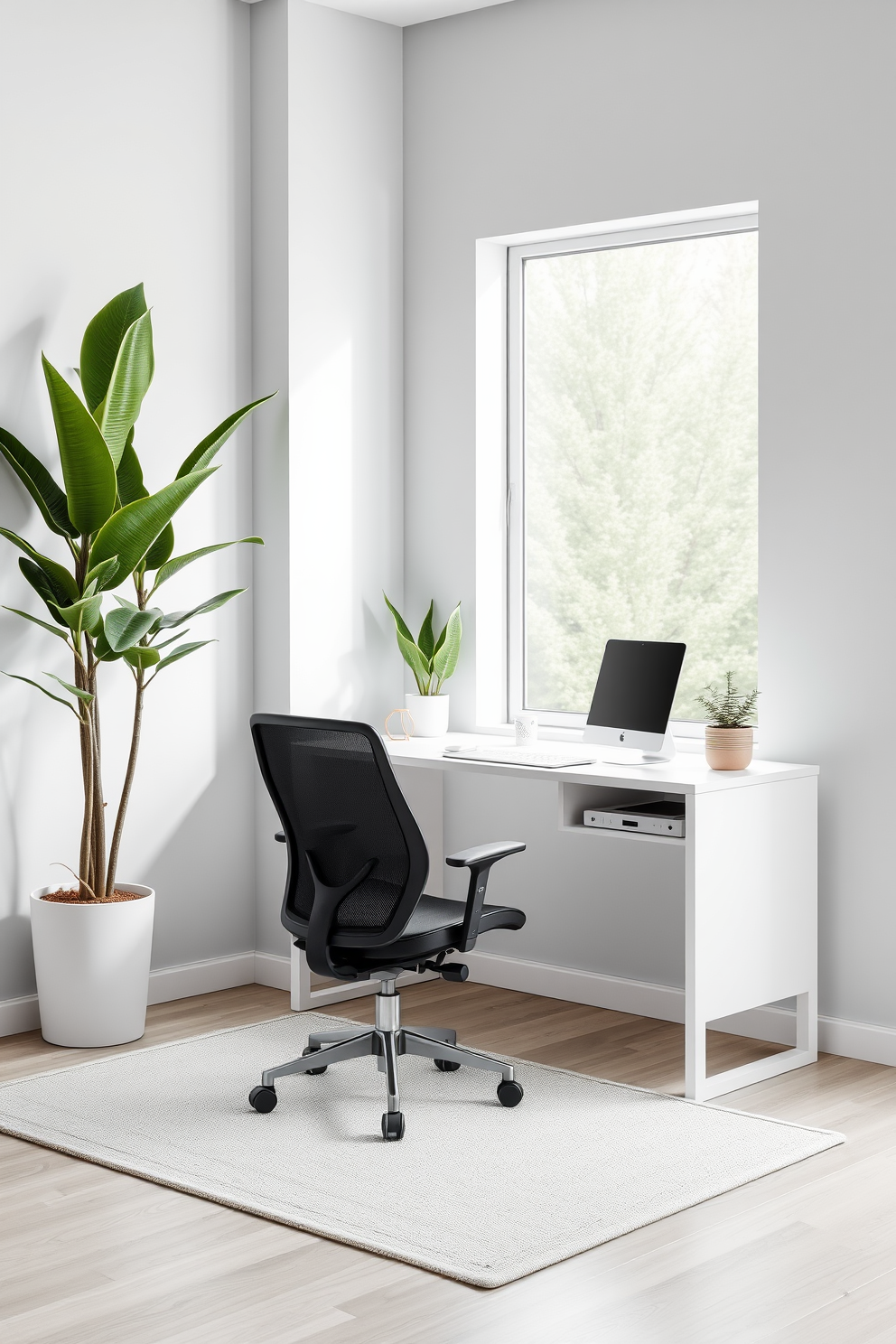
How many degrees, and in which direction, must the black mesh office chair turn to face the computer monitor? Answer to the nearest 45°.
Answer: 0° — it already faces it

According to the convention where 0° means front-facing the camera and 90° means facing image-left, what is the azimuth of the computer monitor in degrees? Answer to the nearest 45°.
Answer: approximately 45°

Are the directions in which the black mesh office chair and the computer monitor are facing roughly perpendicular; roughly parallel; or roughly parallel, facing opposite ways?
roughly parallel, facing opposite ways

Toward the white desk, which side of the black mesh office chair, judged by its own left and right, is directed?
front

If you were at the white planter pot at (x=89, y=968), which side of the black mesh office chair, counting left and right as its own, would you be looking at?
left

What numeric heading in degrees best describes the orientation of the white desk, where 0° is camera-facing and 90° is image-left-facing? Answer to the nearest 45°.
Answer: approximately 45°

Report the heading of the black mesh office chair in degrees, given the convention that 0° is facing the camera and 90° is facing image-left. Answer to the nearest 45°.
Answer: approximately 225°

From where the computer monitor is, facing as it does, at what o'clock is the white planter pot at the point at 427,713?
The white planter pot is roughly at 3 o'clock from the computer monitor.

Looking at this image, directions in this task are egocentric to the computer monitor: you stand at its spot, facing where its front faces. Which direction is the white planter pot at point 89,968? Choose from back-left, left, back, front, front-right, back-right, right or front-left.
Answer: front-right

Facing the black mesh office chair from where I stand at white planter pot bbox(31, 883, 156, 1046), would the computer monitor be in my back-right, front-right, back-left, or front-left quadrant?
front-left

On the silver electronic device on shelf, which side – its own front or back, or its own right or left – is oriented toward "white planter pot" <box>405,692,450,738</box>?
right

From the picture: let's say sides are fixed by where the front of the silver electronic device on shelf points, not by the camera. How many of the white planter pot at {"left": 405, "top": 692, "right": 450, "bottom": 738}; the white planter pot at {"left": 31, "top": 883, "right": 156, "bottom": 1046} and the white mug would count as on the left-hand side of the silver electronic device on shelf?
0

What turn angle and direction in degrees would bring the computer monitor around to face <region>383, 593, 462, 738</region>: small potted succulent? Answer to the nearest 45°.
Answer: approximately 90° to its right

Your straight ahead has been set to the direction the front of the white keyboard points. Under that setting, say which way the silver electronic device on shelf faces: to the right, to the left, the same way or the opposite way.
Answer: the same way

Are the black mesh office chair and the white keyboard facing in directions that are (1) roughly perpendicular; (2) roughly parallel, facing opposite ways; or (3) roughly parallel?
roughly parallel, facing opposite ways

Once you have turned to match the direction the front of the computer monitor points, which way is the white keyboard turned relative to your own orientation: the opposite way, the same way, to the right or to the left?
the same way

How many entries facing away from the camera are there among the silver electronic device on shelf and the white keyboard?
0

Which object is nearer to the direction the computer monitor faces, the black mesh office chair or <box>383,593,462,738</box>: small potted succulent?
the black mesh office chair

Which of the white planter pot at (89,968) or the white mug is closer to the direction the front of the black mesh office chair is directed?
the white mug

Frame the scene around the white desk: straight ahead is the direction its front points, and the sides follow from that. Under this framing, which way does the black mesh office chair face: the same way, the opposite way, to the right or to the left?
the opposite way
